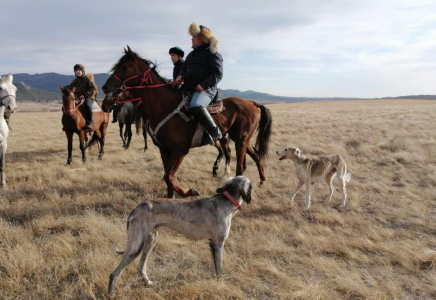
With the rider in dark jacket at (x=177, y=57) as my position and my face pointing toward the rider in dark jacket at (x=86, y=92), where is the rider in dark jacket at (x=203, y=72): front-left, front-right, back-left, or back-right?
back-left

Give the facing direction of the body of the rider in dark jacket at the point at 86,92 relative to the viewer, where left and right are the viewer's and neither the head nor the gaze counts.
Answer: facing the viewer and to the left of the viewer

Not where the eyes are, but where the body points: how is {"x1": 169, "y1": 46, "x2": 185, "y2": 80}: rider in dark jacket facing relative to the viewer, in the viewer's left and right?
facing to the left of the viewer

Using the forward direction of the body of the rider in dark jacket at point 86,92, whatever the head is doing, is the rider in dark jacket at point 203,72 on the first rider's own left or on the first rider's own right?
on the first rider's own left

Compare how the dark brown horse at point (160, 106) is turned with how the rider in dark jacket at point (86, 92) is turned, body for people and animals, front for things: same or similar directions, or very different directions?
same or similar directions

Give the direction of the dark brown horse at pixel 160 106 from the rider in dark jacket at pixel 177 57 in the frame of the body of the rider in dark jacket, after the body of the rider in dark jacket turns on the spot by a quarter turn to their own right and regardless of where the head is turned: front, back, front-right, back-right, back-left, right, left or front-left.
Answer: back

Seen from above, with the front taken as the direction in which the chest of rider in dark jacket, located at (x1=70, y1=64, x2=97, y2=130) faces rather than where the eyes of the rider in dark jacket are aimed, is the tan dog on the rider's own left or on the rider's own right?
on the rider's own left

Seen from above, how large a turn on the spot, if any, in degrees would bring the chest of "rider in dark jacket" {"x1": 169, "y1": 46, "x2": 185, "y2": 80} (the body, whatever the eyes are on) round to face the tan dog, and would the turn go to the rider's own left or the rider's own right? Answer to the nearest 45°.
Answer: approximately 180°

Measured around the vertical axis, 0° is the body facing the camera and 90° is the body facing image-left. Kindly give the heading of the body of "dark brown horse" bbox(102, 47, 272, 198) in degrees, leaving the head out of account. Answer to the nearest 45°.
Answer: approximately 45°
